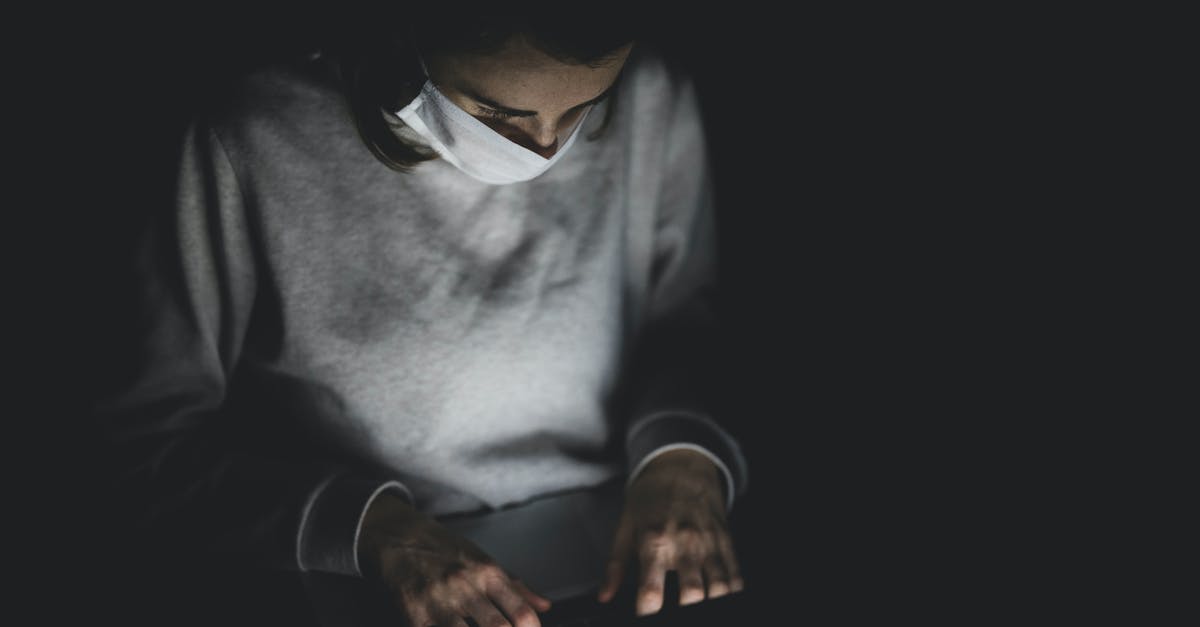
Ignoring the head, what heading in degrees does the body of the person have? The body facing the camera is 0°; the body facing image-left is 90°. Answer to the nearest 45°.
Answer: approximately 315°
